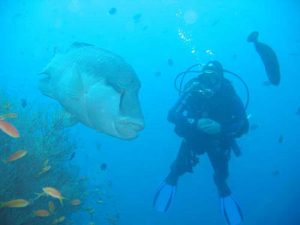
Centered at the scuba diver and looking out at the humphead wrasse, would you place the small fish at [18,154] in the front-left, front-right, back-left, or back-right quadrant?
front-left

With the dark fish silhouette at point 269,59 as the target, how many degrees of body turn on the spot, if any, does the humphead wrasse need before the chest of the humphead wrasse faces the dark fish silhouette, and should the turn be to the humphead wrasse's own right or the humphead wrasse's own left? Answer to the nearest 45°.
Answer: approximately 90° to the humphead wrasse's own left

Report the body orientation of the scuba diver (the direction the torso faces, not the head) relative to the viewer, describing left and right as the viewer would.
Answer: facing the viewer

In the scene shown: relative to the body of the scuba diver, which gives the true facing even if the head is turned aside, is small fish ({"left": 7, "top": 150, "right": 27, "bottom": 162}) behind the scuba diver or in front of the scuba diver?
in front

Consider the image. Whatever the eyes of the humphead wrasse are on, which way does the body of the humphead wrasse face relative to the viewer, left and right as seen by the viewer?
facing the viewer and to the right of the viewer

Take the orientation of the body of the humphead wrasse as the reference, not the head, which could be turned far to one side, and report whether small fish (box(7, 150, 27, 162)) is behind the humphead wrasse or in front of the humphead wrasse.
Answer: behind

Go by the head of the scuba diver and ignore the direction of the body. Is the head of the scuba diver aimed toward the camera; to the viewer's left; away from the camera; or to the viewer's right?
toward the camera

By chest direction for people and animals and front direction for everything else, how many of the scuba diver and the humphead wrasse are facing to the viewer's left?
0

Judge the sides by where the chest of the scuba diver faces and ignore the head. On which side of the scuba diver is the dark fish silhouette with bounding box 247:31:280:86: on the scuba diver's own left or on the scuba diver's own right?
on the scuba diver's own left
